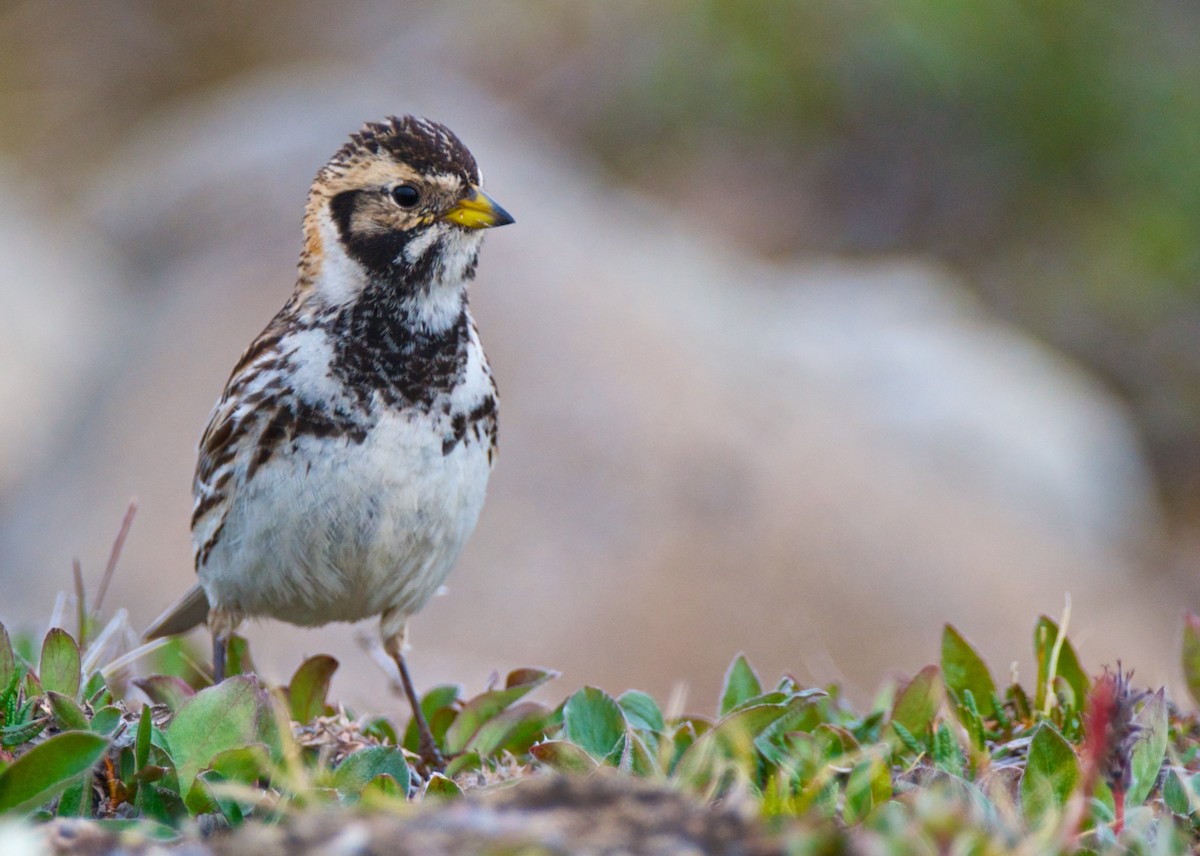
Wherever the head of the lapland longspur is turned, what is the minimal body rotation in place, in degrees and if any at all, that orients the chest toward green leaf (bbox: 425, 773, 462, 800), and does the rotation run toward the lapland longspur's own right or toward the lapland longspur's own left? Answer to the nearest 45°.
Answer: approximately 45° to the lapland longspur's own right

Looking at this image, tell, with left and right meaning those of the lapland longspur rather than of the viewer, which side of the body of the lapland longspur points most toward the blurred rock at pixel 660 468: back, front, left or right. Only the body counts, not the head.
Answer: left

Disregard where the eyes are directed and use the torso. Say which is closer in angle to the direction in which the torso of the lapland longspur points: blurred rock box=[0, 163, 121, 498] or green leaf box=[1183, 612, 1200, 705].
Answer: the green leaf

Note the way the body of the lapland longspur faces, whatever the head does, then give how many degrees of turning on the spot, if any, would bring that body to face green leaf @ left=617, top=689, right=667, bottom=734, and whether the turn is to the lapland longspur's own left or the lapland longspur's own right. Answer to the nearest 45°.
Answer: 0° — it already faces it

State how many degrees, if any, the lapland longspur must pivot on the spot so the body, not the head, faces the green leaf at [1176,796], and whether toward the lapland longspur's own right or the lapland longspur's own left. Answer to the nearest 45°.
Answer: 0° — it already faces it

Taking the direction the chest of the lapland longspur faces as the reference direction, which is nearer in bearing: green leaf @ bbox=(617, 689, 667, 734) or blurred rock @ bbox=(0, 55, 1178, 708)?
the green leaf

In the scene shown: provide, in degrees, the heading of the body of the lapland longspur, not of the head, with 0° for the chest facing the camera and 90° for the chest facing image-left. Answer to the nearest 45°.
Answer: approximately 315°

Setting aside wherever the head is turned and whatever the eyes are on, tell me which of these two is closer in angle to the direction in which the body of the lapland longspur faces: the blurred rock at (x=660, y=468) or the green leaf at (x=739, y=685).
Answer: the green leaf

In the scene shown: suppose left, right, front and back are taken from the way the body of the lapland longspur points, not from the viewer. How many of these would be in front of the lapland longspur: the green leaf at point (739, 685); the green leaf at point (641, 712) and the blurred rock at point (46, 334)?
2

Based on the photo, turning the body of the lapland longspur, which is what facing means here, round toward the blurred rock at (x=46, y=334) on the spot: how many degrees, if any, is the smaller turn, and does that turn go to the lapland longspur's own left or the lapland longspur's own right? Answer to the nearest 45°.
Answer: approximately 135° to the lapland longspur's own left

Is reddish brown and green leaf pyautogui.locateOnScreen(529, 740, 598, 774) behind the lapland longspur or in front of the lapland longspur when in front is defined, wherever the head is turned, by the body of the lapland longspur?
in front

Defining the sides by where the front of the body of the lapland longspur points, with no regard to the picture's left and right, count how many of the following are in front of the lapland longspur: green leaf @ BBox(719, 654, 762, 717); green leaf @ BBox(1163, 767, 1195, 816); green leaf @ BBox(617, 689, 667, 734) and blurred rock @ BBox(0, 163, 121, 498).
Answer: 3
